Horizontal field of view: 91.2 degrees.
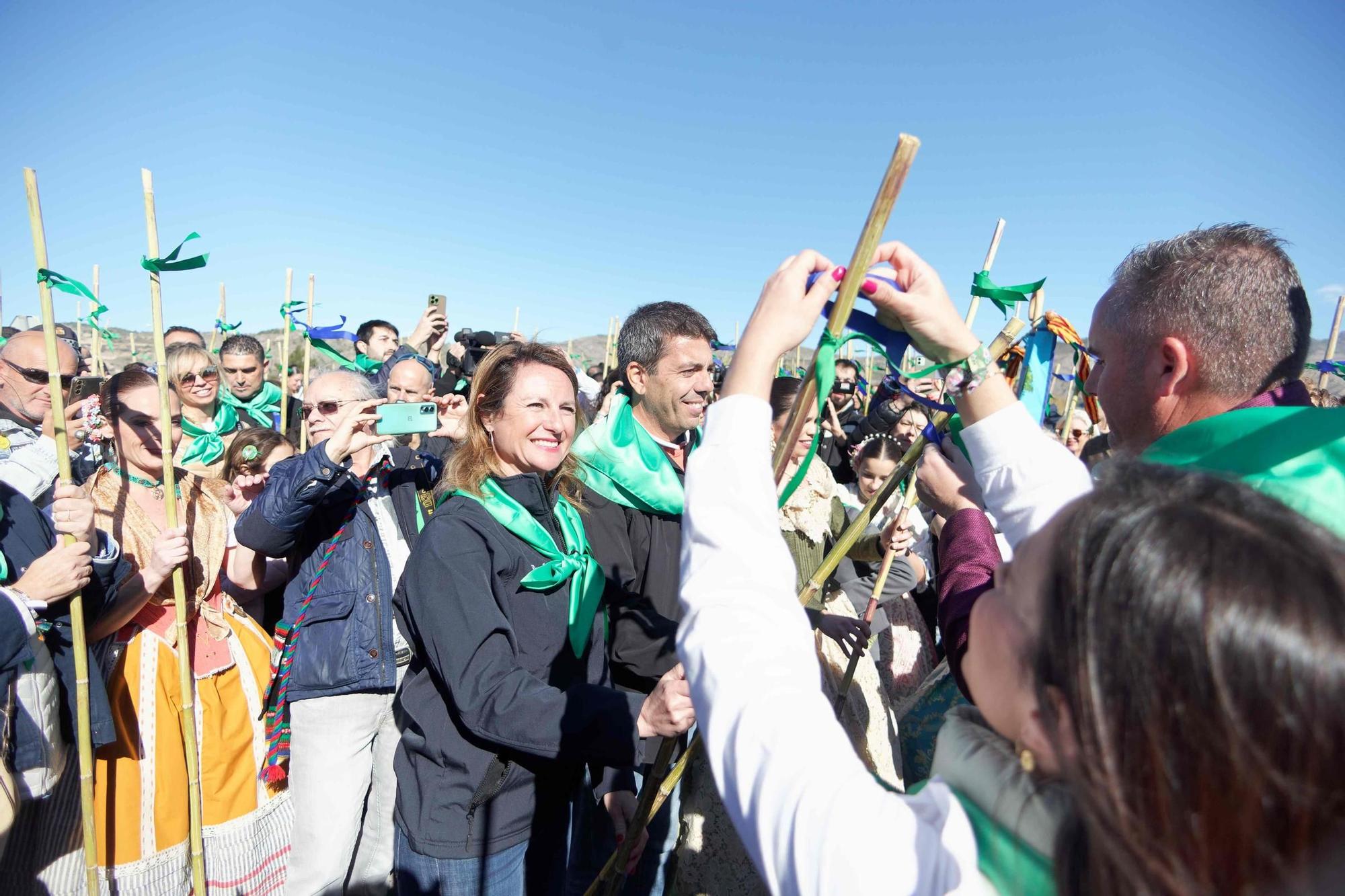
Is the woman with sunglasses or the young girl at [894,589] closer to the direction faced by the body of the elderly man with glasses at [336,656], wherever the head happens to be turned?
the young girl

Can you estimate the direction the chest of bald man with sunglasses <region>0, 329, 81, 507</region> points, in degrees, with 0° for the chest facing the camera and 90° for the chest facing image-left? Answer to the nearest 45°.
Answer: approximately 315°

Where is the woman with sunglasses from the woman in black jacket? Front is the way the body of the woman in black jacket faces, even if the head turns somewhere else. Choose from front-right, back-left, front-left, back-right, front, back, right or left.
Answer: back

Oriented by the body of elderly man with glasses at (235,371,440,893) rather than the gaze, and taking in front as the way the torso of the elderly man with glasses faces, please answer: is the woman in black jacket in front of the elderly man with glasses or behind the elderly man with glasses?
in front

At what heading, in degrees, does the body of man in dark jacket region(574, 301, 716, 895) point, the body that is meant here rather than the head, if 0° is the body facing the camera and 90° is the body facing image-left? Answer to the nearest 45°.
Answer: approximately 315°

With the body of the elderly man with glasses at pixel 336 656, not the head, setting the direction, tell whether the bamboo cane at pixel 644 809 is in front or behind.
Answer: in front

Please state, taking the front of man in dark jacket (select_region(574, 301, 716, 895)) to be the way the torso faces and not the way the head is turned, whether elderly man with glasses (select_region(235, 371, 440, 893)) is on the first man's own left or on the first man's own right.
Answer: on the first man's own right

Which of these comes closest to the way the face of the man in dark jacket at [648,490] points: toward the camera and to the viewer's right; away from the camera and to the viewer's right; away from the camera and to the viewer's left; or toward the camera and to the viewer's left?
toward the camera and to the viewer's right
